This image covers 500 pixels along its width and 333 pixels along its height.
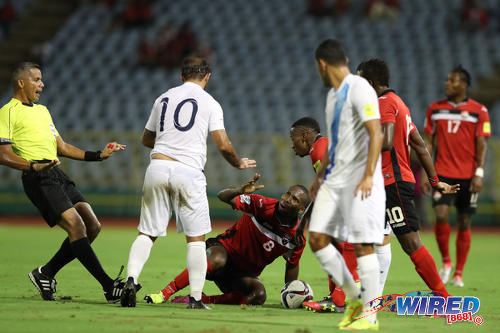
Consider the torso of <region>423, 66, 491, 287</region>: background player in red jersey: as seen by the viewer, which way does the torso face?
toward the camera

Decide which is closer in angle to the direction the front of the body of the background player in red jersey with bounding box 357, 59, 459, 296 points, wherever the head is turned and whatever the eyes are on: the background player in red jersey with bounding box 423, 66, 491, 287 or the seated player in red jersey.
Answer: the seated player in red jersey

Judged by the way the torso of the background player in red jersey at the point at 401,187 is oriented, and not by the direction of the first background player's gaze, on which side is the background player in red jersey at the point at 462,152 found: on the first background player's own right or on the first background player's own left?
on the first background player's own right

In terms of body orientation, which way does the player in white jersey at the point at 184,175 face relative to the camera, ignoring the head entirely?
away from the camera

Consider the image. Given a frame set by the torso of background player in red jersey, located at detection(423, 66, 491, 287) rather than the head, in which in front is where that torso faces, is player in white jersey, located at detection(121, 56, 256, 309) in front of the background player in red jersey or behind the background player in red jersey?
in front

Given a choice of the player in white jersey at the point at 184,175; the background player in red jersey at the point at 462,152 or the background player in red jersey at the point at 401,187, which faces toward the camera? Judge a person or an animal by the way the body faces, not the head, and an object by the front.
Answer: the background player in red jersey at the point at 462,152

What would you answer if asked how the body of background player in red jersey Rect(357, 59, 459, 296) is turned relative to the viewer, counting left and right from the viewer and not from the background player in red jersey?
facing to the left of the viewer

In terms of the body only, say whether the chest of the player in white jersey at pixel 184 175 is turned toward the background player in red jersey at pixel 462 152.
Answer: no

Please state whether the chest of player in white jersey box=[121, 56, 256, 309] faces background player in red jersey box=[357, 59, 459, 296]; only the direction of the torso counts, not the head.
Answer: no

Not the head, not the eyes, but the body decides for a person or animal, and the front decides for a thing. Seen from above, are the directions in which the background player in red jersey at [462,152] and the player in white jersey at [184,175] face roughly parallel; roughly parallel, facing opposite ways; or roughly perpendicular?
roughly parallel, facing opposite ways

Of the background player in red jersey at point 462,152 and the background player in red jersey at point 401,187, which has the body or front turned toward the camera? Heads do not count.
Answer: the background player in red jersey at point 462,152
